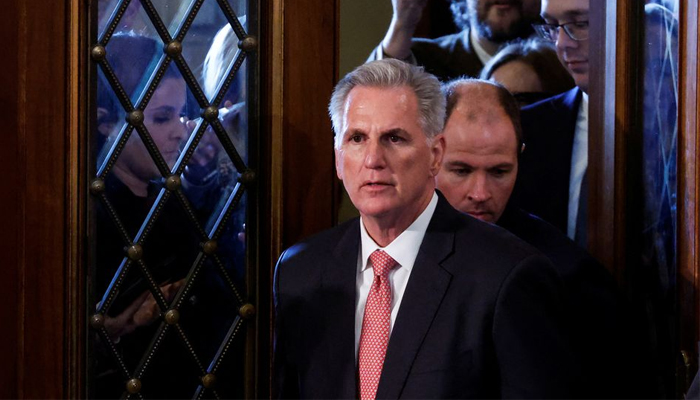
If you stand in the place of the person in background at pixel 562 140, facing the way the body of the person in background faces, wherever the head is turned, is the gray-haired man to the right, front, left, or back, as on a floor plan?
front

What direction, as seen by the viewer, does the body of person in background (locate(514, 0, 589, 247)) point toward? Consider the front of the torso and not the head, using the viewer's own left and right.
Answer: facing the viewer and to the left of the viewer

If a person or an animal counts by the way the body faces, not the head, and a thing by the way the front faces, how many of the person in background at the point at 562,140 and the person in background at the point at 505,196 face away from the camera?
0

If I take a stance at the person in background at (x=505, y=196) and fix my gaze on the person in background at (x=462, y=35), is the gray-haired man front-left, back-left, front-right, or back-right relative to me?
back-left

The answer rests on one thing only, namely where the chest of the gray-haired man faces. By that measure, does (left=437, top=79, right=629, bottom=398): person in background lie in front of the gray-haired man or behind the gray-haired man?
behind

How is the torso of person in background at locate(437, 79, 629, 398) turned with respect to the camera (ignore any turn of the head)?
toward the camera

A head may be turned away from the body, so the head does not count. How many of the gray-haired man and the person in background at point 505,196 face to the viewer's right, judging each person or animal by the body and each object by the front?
0
